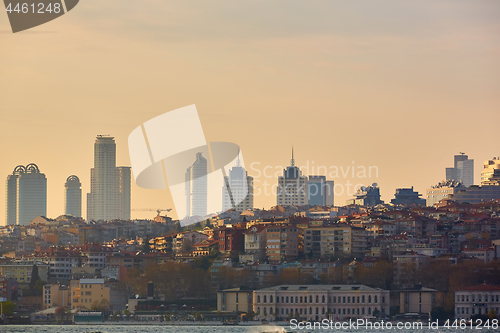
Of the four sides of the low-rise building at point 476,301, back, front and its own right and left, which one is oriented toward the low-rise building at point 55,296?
right

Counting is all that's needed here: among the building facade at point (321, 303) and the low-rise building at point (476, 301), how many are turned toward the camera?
2

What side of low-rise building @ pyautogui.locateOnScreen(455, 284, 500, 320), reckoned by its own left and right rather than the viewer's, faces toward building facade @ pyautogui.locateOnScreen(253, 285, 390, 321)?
right

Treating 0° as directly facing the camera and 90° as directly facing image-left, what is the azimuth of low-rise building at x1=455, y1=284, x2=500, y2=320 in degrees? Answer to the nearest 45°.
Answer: approximately 0°

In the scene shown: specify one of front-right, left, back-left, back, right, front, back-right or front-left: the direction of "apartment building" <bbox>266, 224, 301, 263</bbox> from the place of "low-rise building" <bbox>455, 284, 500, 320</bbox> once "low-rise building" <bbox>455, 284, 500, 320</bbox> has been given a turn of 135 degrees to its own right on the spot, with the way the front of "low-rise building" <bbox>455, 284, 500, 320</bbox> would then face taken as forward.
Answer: front

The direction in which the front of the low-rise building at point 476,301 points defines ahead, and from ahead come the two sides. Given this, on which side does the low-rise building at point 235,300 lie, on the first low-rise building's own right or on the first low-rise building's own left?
on the first low-rise building's own right

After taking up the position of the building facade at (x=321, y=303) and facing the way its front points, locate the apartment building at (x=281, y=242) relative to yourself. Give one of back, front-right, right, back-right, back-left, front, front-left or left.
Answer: back

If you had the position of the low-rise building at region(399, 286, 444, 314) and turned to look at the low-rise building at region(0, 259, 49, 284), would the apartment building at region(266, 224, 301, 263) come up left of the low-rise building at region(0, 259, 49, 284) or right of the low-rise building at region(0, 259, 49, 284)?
right

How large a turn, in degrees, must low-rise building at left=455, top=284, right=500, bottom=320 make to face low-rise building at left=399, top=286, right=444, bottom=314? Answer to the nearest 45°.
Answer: approximately 135° to its right

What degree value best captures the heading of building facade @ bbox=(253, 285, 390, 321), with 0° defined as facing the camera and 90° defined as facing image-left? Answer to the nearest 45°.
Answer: approximately 0°
